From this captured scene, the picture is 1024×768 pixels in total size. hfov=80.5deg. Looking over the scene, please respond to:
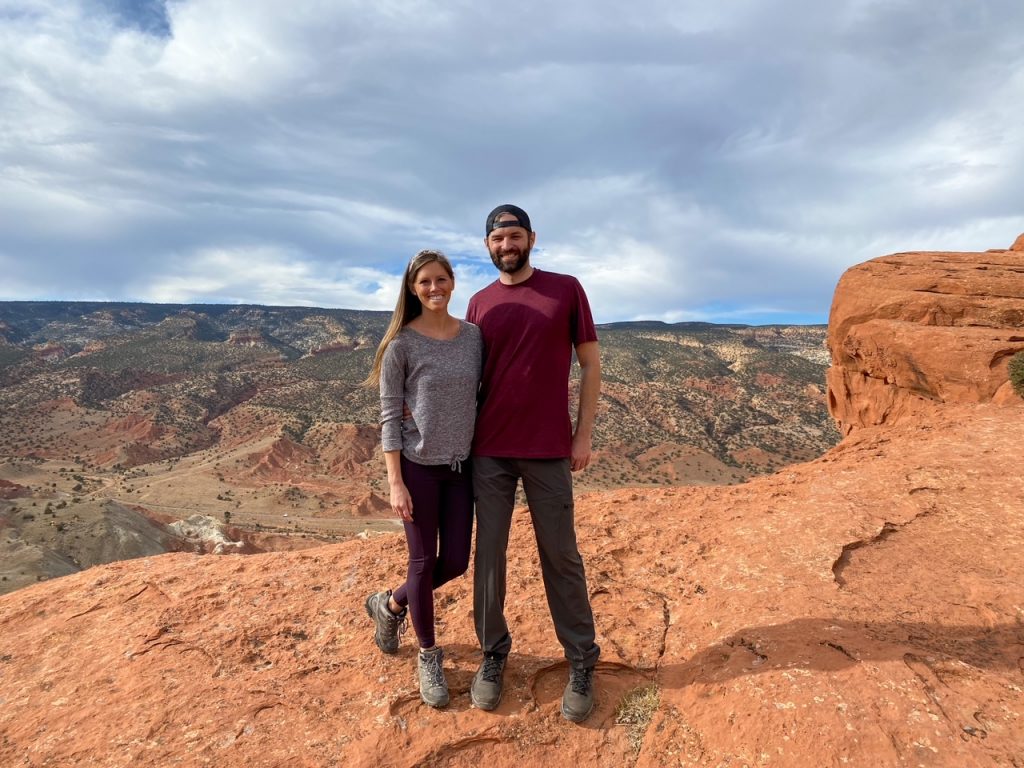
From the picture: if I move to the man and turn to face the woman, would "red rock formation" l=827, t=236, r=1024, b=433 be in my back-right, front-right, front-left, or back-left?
back-right

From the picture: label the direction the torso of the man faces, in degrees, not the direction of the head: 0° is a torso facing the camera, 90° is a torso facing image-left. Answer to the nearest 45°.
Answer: approximately 0°

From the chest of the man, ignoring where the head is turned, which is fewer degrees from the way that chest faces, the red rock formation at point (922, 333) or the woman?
the woman

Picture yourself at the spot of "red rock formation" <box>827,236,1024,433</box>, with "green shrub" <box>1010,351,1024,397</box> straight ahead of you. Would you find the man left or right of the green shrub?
right

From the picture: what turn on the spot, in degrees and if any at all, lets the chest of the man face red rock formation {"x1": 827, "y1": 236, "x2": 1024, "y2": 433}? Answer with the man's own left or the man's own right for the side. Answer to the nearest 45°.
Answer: approximately 135° to the man's own left

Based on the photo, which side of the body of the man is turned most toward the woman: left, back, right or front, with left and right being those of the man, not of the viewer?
right

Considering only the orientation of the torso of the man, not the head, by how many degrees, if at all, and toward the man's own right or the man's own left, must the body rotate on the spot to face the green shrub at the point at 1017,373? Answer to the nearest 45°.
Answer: approximately 135° to the man's own left
